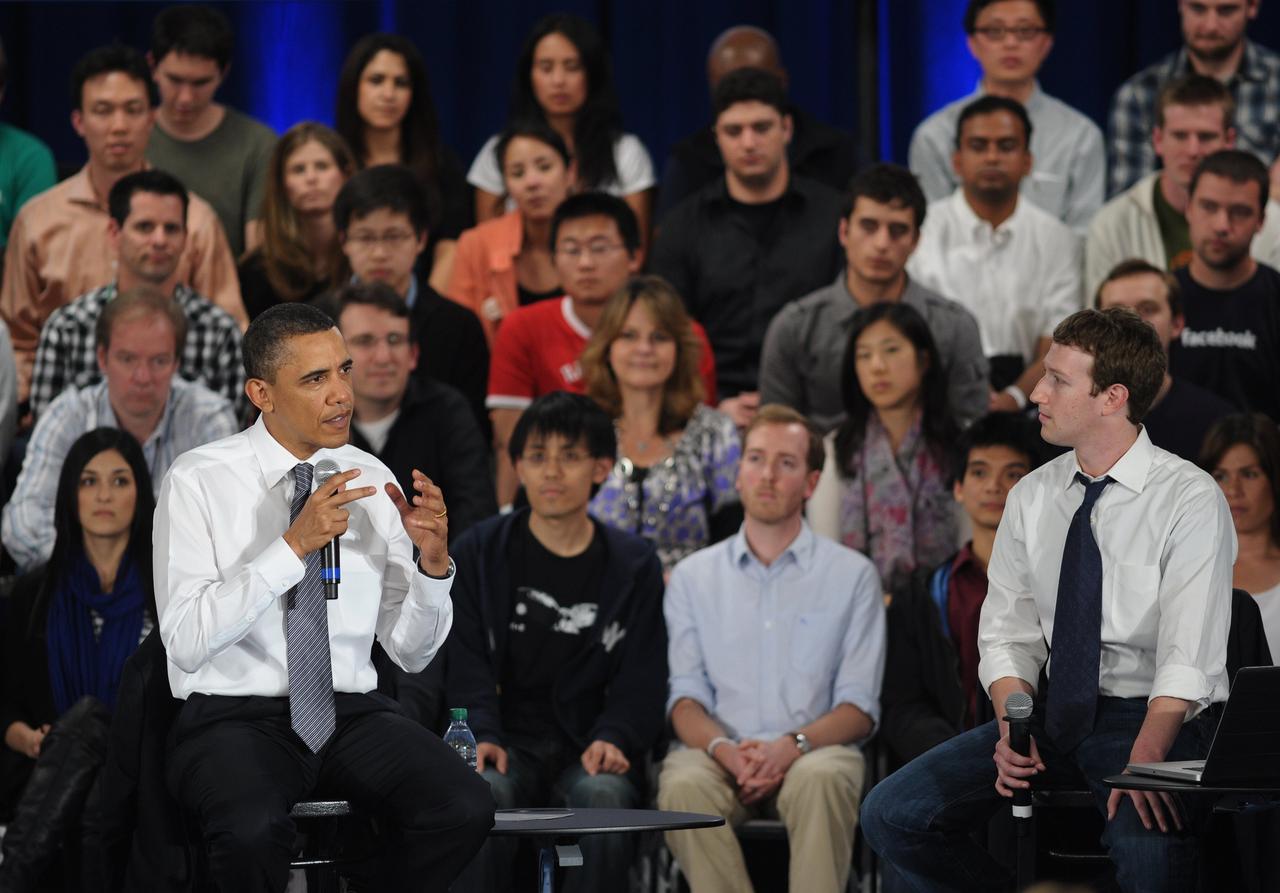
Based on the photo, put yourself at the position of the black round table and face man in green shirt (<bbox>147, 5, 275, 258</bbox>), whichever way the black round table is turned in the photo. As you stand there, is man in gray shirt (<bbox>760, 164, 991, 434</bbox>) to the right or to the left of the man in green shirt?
right

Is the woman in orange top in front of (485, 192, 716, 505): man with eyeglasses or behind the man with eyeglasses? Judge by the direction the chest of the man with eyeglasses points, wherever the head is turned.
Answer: behind

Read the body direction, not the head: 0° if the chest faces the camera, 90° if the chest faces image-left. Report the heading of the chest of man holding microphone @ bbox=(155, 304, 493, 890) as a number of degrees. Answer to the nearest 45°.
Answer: approximately 315°

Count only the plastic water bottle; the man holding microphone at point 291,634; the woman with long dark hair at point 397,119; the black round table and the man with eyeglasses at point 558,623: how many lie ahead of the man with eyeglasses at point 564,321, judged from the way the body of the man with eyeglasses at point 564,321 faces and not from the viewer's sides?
4

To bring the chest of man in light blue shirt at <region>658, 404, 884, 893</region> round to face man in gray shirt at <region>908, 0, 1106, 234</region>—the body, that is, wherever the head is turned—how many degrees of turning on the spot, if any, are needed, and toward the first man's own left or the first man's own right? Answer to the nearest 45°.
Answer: approximately 135° to the first man's own left

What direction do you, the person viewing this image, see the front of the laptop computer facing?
facing away from the viewer and to the left of the viewer

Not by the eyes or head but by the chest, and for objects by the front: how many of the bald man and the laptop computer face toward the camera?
1

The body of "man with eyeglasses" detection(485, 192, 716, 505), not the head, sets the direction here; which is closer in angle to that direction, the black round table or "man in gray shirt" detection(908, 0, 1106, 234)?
the black round table
